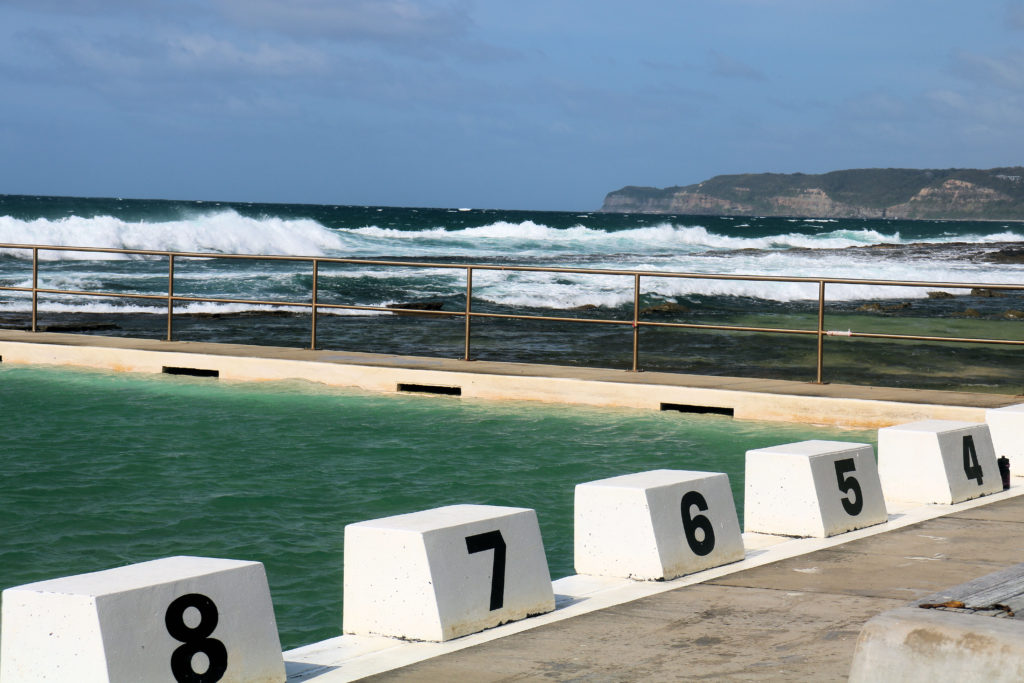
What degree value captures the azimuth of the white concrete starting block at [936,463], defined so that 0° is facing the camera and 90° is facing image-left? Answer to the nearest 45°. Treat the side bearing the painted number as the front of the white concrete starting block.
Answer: approximately 315°

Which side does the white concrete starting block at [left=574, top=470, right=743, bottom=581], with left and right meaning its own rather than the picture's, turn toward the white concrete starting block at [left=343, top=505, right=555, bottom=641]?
right

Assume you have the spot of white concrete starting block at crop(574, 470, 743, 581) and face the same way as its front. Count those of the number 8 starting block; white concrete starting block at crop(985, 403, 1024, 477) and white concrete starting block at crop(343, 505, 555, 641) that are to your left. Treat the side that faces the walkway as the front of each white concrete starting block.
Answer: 1

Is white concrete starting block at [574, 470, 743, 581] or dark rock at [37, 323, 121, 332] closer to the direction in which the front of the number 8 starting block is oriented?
the white concrete starting block

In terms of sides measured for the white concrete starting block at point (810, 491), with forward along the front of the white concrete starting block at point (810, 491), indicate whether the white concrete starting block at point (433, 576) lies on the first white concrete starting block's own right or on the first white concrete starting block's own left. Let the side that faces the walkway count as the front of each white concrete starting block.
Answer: on the first white concrete starting block's own right

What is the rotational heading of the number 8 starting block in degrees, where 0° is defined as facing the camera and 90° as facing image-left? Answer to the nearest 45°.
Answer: approximately 315°
